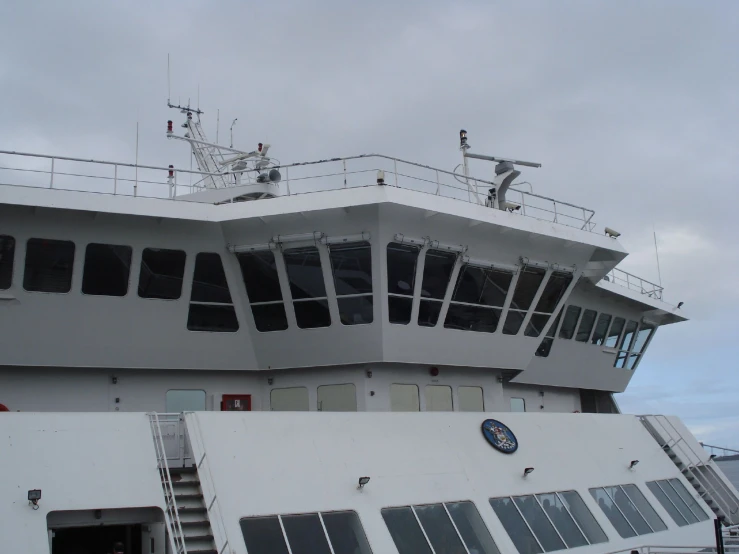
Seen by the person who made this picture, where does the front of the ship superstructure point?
facing the viewer and to the right of the viewer
